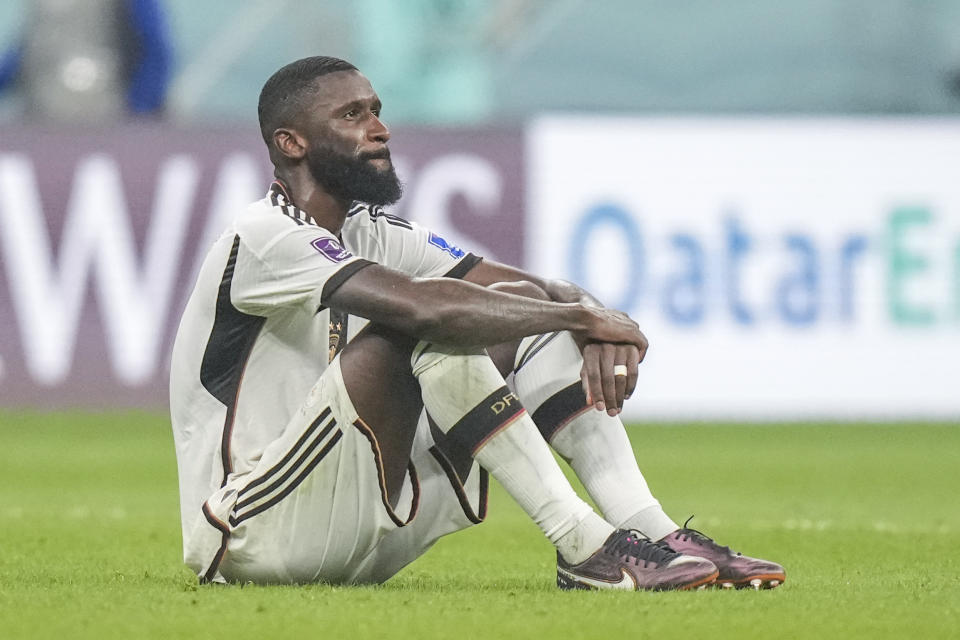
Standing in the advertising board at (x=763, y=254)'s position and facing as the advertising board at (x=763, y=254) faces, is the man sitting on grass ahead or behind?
ahead

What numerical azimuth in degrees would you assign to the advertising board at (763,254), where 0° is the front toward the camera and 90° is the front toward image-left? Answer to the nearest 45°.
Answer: approximately 0°

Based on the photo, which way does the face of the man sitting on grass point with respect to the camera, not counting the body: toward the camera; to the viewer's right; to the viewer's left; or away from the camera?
to the viewer's right
